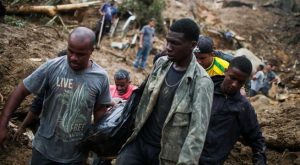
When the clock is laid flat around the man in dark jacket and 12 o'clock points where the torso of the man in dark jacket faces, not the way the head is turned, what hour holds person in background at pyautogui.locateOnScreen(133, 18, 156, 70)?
The person in background is roughly at 4 o'clock from the man in dark jacket.

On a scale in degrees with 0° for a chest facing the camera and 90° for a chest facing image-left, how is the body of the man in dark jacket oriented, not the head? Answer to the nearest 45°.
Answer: approximately 45°

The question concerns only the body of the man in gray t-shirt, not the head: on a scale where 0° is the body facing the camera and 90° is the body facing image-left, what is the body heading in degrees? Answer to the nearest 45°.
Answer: approximately 0°

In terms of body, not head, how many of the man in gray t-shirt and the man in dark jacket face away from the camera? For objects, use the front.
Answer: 0

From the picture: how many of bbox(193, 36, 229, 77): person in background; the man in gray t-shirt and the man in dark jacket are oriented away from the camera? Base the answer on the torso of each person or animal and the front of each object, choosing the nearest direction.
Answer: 0

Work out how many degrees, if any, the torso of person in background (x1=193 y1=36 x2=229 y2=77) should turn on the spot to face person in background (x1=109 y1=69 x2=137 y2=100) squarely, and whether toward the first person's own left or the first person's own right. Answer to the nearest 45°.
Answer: approximately 90° to the first person's own right

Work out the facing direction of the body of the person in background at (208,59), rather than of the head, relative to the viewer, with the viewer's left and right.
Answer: facing the viewer and to the left of the viewer

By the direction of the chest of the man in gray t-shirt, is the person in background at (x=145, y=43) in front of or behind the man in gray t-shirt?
behind

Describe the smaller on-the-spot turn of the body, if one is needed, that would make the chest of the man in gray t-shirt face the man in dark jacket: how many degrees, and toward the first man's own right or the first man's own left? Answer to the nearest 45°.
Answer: approximately 90° to the first man's own left

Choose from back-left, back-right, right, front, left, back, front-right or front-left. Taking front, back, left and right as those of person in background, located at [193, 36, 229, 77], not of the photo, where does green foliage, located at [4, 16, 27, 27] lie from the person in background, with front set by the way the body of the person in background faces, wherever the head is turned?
right

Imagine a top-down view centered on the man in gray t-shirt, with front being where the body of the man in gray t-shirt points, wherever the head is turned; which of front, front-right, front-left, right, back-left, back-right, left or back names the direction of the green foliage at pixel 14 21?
back
